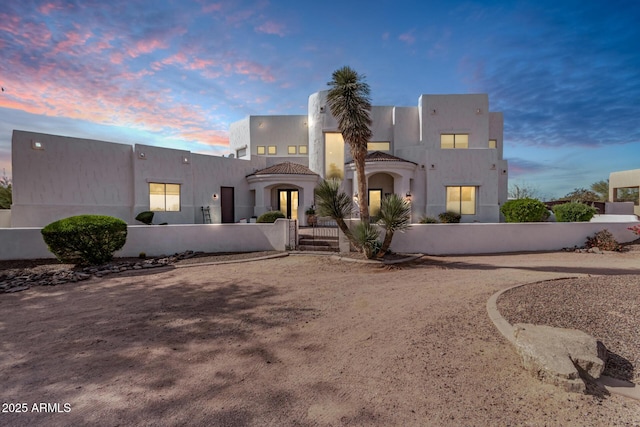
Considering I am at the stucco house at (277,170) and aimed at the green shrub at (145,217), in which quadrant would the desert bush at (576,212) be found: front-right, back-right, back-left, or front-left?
back-left

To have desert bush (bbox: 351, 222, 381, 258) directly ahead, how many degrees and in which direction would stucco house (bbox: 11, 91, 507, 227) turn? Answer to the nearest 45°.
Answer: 0° — it already faces it

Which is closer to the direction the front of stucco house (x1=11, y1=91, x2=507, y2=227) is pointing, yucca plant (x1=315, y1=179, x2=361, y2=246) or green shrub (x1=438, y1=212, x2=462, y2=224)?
the yucca plant

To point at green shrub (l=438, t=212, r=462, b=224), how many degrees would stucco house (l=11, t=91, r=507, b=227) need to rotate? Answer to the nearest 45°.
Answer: approximately 90° to its left

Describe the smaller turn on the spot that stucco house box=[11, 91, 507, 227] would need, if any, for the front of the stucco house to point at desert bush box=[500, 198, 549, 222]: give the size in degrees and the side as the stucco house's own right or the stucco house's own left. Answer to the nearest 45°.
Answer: approximately 45° to the stucco house's own left

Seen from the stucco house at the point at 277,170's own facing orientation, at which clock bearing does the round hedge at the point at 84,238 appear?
The round hedge is roughly at 1 o'clock from the stucco house.

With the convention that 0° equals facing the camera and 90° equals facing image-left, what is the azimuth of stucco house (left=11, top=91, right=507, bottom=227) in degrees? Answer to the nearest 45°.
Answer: approximately 0°

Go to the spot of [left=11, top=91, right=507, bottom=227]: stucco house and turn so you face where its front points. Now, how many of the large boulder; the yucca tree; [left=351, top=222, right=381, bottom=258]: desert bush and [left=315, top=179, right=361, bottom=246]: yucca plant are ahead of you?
4

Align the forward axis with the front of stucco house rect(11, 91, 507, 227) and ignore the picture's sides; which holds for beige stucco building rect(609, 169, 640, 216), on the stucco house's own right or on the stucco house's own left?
on the stucco house's own left

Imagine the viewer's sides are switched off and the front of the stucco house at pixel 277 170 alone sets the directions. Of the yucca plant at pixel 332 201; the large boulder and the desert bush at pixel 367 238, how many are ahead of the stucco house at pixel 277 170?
3

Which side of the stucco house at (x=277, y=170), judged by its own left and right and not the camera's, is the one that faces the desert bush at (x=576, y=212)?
left

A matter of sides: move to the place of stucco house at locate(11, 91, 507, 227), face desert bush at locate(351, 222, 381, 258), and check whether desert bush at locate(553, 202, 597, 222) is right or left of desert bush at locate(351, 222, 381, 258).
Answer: left
